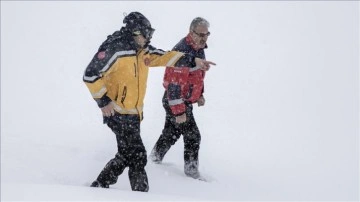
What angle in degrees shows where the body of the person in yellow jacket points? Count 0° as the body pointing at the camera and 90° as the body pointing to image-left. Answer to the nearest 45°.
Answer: approximately 315°
